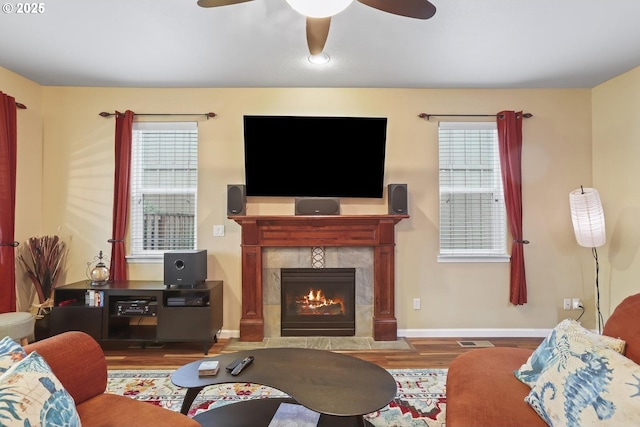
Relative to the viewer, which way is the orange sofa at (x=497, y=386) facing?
to the viewer's left

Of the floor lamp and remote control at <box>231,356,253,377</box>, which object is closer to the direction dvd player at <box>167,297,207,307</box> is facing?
the remote control

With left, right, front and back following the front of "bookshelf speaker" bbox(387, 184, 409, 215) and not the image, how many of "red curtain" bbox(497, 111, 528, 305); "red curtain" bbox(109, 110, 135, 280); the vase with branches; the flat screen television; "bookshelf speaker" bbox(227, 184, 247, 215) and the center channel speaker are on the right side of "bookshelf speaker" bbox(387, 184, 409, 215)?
5

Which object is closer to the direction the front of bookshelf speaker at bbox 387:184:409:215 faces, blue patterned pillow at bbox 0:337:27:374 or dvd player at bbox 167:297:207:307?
the blue patterned pillow

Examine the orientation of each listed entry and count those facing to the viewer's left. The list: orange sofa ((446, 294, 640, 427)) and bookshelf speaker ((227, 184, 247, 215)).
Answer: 1

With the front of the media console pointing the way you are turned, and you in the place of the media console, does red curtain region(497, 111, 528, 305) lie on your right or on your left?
on your left

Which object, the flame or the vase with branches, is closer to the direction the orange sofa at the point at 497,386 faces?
the vase with branches

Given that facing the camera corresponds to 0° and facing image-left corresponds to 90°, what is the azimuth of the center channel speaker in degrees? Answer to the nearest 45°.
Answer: approximately 0°

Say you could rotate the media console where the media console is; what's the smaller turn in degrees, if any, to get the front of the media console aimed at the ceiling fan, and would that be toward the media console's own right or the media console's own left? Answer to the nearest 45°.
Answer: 0° — it already faces it
